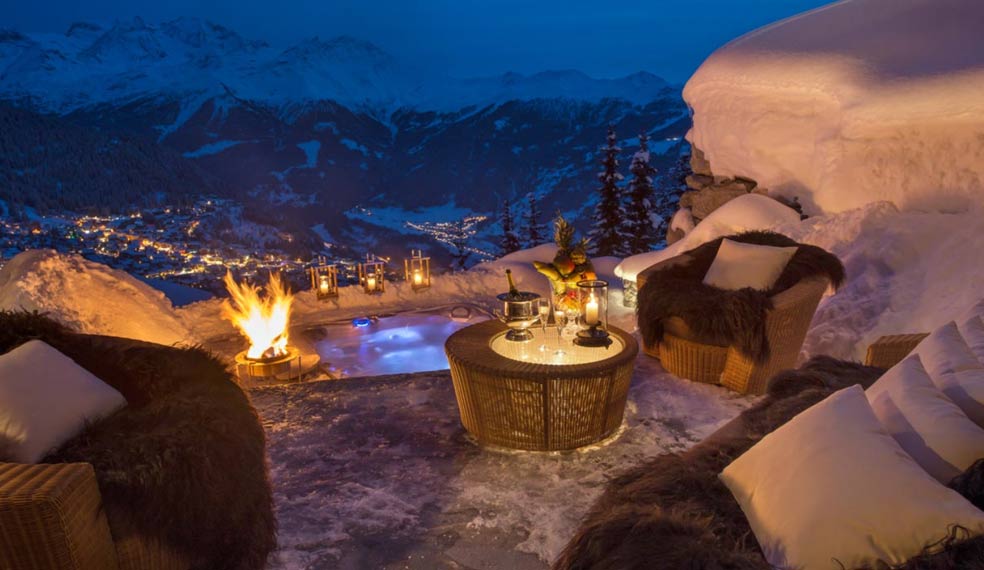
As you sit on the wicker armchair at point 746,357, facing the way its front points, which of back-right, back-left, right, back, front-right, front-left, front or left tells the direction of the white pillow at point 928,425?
front-left

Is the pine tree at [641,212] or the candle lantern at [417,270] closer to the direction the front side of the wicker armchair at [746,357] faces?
the candle lantern

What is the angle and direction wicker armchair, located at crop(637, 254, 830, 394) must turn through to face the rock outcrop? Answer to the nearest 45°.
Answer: approximately 135° to its right

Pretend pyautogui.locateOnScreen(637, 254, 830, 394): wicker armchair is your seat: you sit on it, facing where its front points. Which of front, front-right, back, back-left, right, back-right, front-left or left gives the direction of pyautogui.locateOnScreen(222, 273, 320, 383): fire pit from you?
front-right

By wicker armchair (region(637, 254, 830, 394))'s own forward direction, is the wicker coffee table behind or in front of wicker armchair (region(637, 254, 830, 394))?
in front

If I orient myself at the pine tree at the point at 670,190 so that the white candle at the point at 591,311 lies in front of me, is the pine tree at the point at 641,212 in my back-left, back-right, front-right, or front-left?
front-right

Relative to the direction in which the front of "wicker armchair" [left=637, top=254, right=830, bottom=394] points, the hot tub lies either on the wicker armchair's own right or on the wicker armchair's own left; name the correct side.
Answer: on the wicker armchair's own right

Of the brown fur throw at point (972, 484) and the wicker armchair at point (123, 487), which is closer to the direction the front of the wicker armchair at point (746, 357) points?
the wicker armchair

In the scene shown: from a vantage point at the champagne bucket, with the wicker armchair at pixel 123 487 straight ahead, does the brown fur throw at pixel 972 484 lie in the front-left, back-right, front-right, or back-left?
front-left

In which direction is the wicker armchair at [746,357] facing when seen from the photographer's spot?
facing the viewer and to the left of the viewer

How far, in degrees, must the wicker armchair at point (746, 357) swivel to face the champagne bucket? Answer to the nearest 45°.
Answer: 0° — it already faces it

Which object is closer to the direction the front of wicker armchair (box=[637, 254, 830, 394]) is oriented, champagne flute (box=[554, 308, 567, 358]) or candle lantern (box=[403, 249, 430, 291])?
the champagne flute

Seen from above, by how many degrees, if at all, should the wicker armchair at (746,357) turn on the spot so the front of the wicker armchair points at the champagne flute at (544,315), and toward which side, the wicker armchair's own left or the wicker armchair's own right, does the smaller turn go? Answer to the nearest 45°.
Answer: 0° — it already faces it

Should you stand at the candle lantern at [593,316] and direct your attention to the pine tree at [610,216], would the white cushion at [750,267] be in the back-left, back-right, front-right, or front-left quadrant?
front-right

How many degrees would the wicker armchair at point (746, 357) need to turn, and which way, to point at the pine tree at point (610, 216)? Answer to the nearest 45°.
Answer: approximately 135° to its right

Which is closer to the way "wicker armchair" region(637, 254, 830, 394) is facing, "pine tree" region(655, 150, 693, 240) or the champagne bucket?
the champagne bucket

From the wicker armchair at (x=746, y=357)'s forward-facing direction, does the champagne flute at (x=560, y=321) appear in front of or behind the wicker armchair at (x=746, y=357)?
in front
